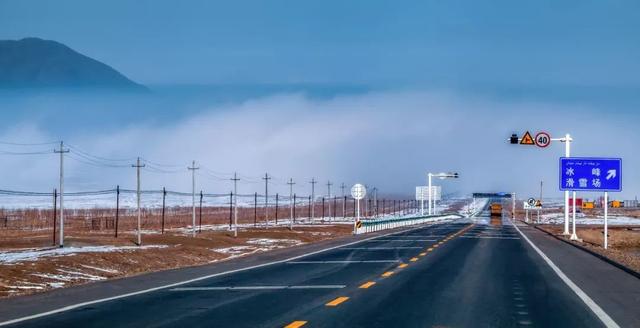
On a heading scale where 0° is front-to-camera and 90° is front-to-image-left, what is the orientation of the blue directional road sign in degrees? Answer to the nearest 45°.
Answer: approximately 0°

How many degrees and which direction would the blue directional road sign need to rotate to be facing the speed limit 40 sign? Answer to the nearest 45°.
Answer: approximately 135° to its right

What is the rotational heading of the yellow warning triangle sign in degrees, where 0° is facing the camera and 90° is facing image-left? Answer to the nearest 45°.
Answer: approximately 0°
